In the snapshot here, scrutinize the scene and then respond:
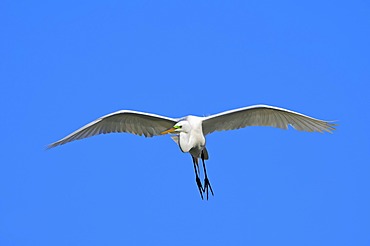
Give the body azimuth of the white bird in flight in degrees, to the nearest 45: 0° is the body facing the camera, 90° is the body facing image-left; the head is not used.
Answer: approximately 45°
